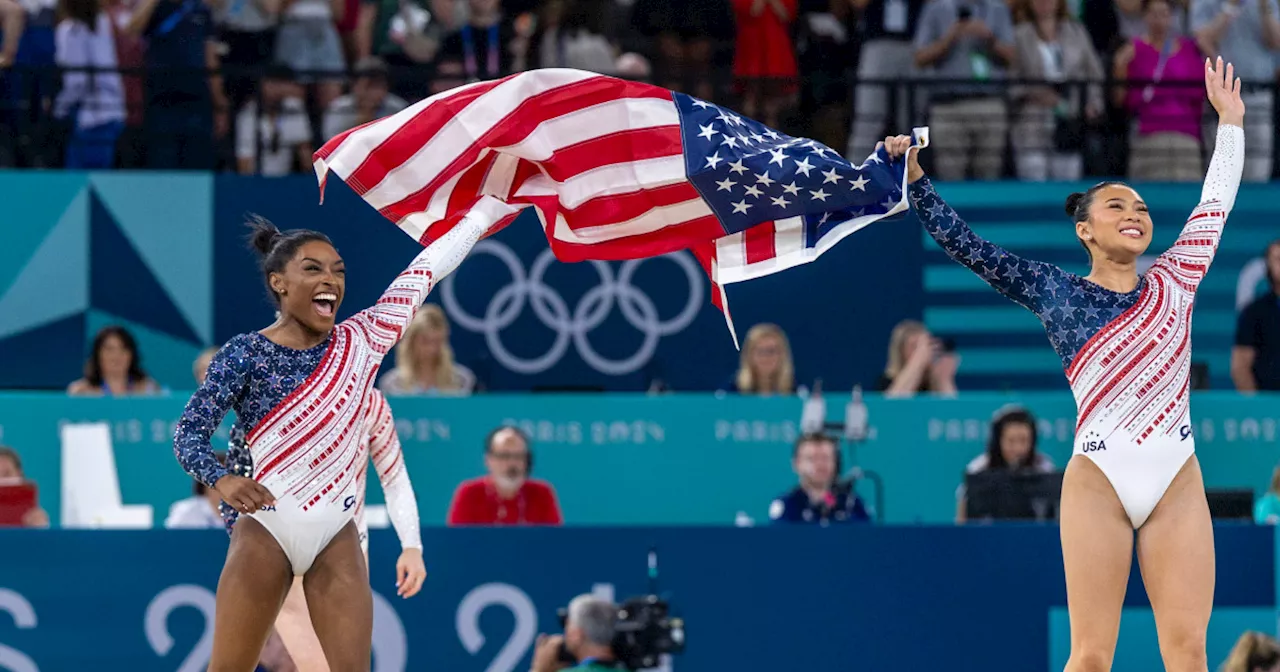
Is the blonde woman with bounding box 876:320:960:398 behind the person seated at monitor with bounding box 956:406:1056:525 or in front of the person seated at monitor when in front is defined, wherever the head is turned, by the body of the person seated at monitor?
behind

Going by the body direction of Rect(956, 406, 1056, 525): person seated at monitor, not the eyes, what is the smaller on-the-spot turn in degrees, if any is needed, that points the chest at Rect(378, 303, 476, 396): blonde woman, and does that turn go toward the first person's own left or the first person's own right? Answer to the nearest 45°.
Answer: approximately 90° to the first person's own right

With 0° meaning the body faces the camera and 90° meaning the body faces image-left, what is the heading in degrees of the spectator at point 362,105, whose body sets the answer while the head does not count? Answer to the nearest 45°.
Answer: approximately 0°

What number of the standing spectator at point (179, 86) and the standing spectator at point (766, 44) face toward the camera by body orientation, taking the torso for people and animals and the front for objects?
2

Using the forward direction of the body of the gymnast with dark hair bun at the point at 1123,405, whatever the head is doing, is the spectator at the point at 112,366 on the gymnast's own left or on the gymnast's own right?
on the gymnast's own right
